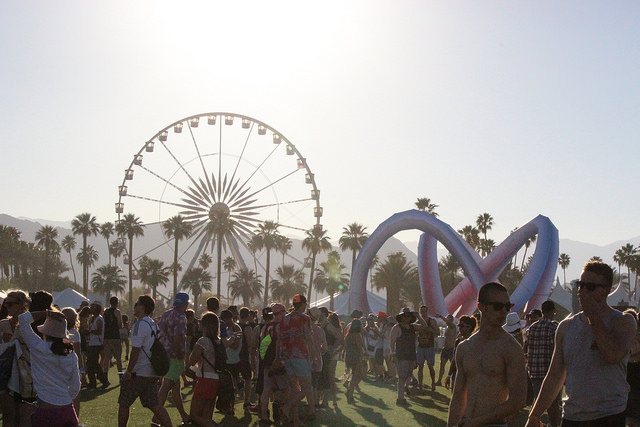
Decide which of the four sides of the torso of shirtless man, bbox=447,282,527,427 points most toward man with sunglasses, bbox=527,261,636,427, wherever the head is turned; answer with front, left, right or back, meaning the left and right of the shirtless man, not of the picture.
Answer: left

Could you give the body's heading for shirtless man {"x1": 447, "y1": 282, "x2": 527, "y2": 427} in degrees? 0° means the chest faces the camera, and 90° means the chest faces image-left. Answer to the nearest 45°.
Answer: approximately 0°

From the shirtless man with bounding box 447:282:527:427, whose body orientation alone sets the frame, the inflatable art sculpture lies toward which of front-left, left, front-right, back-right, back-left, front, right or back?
back
